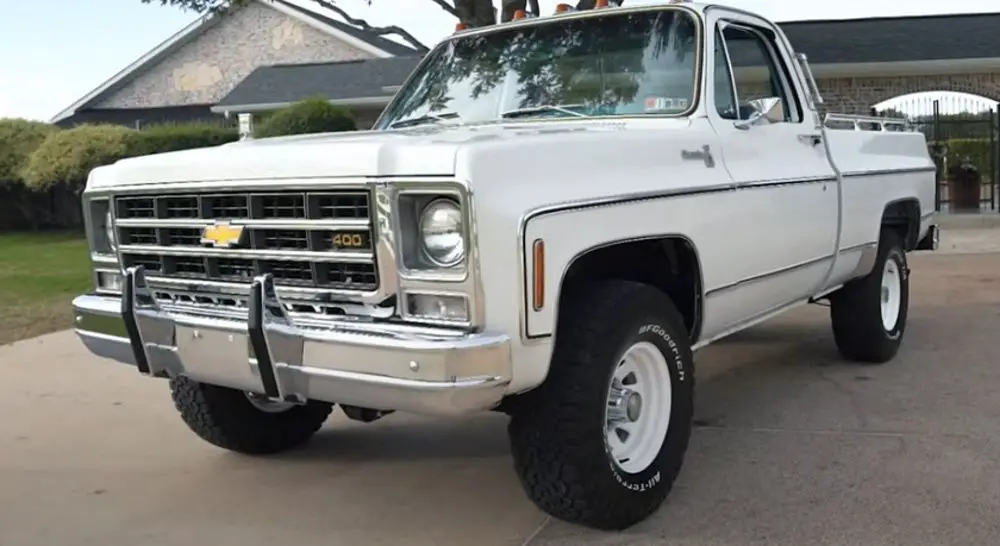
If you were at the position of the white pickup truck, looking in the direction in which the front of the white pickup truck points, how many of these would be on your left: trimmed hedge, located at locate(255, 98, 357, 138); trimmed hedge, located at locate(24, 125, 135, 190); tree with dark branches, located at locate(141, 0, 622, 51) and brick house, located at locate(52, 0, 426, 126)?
0

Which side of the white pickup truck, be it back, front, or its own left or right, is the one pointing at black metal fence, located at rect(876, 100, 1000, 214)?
back

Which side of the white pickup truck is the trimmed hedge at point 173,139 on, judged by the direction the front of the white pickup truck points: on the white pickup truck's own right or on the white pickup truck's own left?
on the white pickup truck's own right

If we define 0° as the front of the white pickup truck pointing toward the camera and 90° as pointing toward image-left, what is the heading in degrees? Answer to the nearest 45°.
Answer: approximately 45°

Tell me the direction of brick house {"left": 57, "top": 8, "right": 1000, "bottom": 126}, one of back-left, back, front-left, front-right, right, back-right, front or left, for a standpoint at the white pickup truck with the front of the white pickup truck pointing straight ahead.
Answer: back-right

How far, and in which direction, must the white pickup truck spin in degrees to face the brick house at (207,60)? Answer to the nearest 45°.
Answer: approximately 135° to its right

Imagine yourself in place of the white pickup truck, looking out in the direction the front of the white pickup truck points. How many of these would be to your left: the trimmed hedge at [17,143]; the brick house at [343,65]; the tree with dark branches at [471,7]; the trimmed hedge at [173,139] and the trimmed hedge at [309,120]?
0

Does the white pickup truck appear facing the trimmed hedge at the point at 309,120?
no

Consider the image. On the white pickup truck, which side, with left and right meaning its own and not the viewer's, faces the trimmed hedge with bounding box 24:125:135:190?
right

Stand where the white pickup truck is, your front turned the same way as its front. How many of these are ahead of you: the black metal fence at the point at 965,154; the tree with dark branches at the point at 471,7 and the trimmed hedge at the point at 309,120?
0

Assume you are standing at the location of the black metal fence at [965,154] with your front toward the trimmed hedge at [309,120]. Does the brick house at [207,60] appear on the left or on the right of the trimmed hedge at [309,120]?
right

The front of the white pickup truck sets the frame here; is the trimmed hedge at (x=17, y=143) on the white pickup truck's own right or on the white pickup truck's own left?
on the white pickup truck's own right
